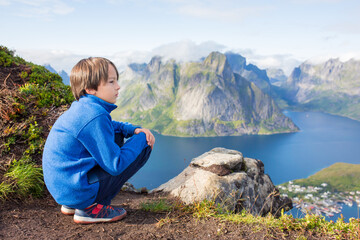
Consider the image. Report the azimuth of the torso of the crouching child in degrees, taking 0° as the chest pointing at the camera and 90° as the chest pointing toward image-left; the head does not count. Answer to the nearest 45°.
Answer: approximately 270°

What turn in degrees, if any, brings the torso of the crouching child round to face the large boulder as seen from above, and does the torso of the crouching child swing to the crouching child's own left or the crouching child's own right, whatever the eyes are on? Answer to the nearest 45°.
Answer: approximately 45° to the crouching child's own left

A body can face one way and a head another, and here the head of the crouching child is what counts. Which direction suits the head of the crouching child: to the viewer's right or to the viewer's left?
to the viewer's right
